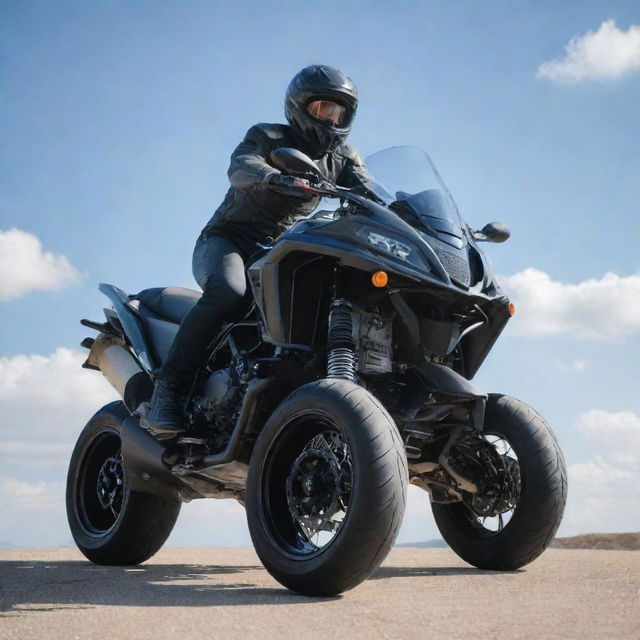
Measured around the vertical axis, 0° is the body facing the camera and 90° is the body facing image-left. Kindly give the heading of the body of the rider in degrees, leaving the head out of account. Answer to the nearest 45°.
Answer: approximately 315°

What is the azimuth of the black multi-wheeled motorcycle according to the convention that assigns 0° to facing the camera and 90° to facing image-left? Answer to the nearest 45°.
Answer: approximately 315°
